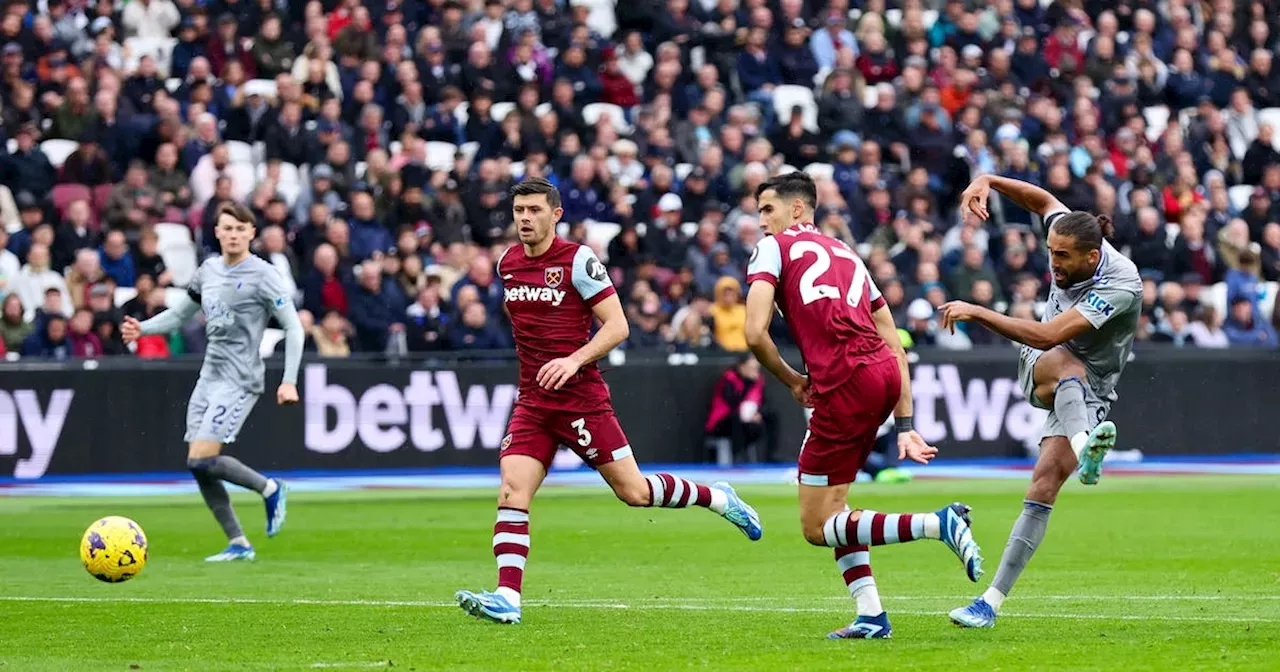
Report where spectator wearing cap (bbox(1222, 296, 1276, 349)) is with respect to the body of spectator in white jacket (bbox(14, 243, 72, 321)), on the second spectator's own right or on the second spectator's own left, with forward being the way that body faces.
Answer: on the second spectator's own left

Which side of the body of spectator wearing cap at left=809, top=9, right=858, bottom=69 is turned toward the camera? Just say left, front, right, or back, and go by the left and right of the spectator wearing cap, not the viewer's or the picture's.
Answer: front

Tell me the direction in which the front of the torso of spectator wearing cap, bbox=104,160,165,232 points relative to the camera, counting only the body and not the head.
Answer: toward the camera

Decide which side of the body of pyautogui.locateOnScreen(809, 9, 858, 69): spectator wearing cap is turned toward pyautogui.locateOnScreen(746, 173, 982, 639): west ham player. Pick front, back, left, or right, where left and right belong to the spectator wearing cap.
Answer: front

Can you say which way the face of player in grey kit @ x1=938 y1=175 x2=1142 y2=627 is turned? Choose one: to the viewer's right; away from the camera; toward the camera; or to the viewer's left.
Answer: to the viewer's left

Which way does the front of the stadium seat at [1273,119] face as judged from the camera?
facing the viewer

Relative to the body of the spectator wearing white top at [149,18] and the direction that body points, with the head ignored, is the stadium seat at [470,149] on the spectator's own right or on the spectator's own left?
on the spectator's own left

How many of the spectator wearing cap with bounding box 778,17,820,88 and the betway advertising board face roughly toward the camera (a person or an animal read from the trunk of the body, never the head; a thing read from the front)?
2

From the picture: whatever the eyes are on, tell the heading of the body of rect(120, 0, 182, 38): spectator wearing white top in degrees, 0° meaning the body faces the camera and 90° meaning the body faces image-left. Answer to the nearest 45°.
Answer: approximately 0°
